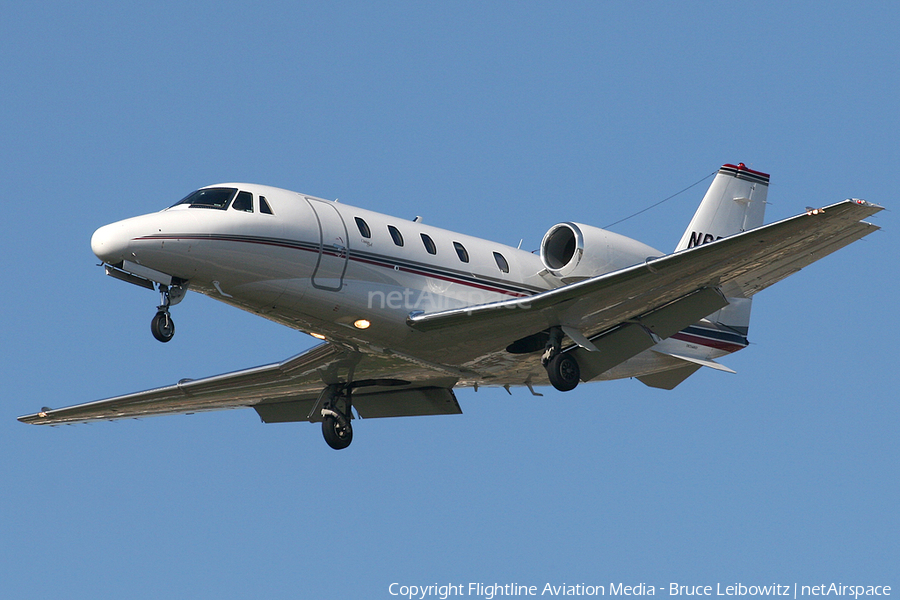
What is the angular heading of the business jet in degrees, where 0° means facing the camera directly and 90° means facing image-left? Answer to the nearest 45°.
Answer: approximately 45°
